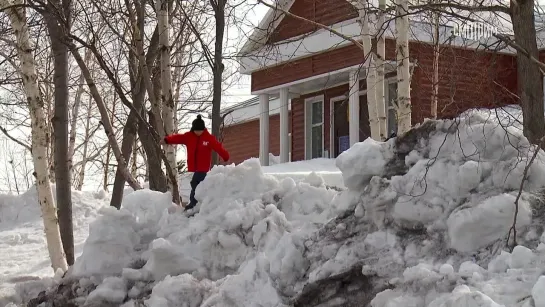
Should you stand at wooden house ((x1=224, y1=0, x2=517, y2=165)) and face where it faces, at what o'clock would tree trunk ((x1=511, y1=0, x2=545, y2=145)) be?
The tree trunk is roughly at 10 o'clock from the wooden house.

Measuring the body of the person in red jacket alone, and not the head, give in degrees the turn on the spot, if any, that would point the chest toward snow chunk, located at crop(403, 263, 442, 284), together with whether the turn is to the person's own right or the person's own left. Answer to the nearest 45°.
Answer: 0° — they already face it

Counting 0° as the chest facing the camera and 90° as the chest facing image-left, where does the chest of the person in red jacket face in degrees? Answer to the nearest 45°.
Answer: approximately 0°

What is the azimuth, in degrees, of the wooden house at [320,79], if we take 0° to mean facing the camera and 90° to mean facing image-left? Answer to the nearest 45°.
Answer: approximately 45°

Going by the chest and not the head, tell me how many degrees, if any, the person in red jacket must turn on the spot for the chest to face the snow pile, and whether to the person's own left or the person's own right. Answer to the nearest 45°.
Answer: approximately 45° to the person's own left

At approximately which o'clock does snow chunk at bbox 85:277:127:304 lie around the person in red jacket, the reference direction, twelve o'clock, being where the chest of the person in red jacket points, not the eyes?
The snow chunk is roughly at 1 o'clock from the person in red jacket.

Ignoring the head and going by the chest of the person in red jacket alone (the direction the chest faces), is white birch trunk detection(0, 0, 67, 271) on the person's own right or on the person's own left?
on the person's own right

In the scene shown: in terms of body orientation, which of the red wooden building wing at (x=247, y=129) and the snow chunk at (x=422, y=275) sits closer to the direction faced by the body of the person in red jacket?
the snow chunk
